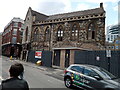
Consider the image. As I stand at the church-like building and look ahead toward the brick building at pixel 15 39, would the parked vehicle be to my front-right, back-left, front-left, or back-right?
back-left
